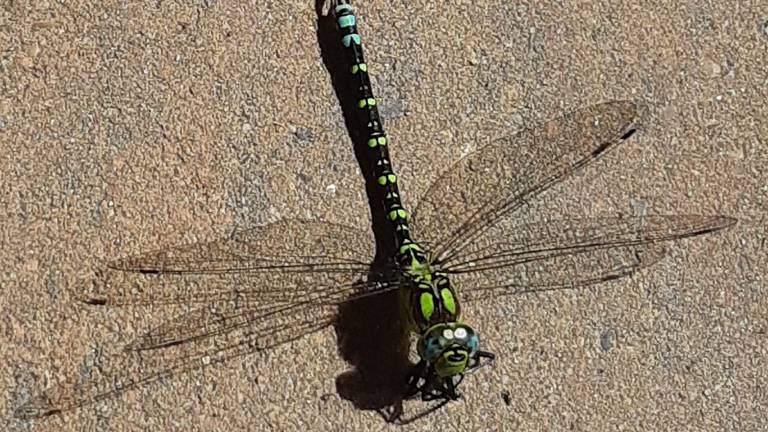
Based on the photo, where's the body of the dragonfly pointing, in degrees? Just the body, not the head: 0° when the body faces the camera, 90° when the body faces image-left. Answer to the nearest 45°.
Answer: approximately 0°
